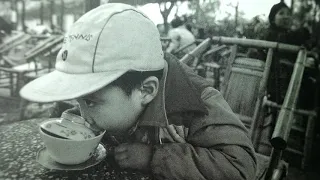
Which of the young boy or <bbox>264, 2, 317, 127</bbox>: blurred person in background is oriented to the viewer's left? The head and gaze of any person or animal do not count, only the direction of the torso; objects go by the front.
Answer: the young boy

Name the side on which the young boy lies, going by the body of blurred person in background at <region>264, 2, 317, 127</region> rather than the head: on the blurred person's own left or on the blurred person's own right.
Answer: on the blurred person's own right

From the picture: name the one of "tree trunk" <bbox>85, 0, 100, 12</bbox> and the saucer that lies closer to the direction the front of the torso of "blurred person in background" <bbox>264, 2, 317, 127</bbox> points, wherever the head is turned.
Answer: the saucer

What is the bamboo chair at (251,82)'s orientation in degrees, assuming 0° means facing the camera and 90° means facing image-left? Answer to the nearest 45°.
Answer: approximately 45°

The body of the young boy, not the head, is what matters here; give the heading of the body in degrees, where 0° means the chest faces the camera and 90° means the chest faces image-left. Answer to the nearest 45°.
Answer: approximately 90°

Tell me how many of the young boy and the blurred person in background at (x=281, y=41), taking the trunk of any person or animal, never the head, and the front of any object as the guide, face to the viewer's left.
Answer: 1

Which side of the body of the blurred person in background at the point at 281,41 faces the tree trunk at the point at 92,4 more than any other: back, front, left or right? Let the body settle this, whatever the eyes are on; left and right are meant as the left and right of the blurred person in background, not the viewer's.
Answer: right

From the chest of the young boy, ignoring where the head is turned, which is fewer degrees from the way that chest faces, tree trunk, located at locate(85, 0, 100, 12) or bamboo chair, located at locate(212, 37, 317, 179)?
the tree trunk
